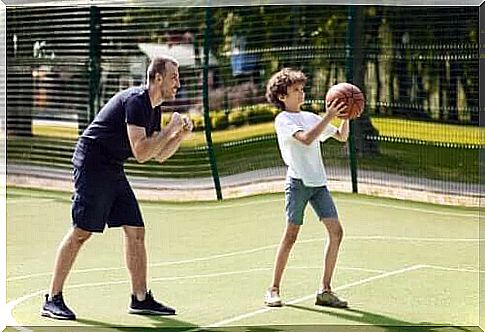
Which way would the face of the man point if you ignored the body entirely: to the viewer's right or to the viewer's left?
to the viewer's right

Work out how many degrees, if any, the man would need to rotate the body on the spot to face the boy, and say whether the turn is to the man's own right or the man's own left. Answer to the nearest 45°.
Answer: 0° — they already face them

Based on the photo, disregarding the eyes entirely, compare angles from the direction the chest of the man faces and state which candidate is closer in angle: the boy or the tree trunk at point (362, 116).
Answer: the boy

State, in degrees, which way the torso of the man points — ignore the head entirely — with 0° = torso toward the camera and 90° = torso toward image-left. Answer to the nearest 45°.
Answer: approximately 270°

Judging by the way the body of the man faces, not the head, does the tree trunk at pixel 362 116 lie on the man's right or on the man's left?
on the man's left
